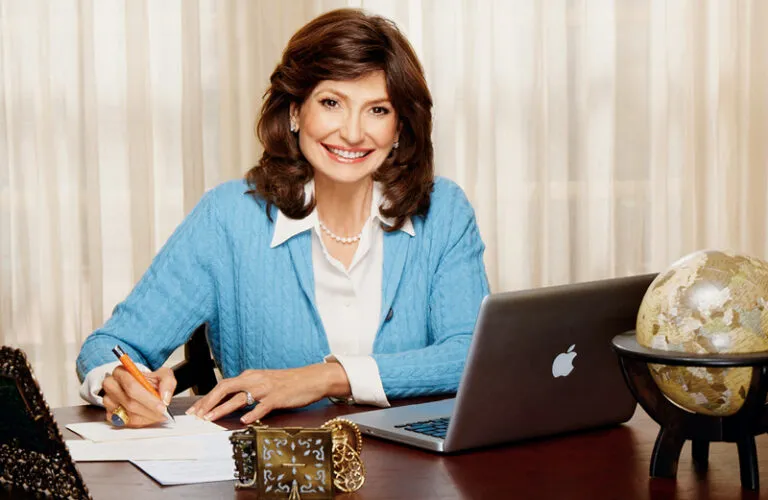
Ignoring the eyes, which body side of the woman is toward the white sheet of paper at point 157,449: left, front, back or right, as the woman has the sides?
front

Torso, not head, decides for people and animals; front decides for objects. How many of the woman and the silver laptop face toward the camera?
1

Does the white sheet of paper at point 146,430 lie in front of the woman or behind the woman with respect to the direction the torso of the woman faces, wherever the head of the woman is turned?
in front

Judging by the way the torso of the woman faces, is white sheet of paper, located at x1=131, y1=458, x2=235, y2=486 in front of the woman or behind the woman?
in front

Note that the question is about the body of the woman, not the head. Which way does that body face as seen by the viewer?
toward the camera

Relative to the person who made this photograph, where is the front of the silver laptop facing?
facing away from the viewer and to the left of the viewer

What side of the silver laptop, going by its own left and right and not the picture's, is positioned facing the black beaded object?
left
